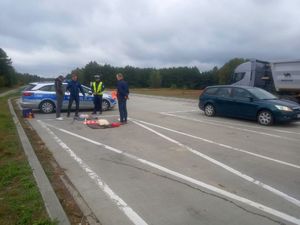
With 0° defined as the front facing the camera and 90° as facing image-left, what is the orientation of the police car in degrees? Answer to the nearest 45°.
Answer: approximately 270°

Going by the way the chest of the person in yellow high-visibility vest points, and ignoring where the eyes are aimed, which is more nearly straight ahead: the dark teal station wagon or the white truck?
the dark teal station wagon

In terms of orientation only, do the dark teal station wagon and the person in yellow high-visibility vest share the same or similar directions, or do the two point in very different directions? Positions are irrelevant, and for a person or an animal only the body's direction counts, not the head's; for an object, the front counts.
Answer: same or similar directions

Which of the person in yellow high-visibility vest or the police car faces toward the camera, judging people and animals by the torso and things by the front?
the person in yellow high-visibility vest

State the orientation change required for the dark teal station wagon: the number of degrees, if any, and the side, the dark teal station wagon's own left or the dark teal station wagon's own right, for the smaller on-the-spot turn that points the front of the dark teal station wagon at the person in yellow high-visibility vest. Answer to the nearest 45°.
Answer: approximately 135° to the dark teal station wagon's own right

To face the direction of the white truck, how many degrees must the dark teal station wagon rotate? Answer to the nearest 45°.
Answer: approximately 135° to its left

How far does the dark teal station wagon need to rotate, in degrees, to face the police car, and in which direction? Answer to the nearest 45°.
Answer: approximately 135° to its right

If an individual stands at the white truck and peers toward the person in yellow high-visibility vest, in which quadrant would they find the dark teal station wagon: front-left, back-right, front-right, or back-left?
front-left

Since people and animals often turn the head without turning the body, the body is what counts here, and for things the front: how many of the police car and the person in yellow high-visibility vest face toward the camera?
1

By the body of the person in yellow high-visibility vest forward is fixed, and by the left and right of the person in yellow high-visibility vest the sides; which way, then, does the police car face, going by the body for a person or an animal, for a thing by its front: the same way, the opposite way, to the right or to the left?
to the left

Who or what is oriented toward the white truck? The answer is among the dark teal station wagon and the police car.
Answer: the police car

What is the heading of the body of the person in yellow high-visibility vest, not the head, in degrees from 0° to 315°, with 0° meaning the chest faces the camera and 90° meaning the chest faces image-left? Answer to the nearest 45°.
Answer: approximately 0°
